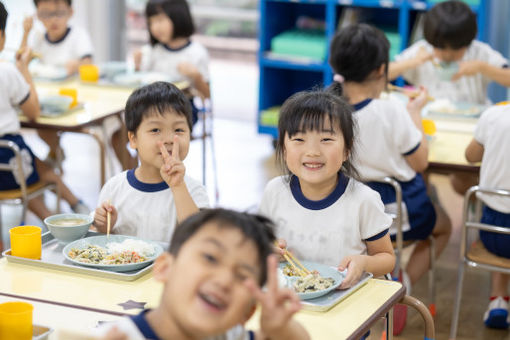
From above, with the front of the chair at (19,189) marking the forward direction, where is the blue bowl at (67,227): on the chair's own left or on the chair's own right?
on the chair's own right

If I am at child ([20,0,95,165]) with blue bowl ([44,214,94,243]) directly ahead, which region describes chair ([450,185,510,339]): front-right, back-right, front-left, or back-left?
front-left

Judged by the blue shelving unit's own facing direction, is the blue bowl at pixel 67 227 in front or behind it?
in front

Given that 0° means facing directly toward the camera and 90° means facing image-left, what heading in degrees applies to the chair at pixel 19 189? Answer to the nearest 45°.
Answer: approximately 225°

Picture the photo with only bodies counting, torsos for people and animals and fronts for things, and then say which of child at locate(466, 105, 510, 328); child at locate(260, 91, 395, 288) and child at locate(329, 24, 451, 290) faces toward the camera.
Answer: child at locate(260, 91, 395, 288)

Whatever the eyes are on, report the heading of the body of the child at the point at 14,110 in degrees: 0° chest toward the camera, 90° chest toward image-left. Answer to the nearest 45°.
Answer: approximately 225°

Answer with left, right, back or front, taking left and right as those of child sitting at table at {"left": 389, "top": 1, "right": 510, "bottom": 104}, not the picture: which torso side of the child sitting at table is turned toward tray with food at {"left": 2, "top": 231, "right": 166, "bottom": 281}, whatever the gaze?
front

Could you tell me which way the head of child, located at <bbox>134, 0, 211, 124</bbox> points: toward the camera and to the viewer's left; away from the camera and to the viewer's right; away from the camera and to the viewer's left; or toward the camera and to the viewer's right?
toward the camera and to the viewer's left

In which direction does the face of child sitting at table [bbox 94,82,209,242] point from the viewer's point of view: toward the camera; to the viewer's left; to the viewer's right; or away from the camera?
toward the camera

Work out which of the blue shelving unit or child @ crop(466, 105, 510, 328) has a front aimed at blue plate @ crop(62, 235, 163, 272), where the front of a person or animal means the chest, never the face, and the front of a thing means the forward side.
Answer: the blue shelving unit

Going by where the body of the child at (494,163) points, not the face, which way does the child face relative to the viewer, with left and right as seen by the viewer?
facing away from the viewer

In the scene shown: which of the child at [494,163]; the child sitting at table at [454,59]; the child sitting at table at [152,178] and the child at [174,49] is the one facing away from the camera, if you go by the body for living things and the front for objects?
the child at [494,163]

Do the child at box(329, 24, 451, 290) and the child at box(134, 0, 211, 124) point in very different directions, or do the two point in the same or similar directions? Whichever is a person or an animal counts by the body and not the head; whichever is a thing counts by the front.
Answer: very different directions

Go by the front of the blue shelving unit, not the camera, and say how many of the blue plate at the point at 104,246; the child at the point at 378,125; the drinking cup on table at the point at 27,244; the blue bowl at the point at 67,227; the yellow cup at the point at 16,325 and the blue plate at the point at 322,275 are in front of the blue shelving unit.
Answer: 6

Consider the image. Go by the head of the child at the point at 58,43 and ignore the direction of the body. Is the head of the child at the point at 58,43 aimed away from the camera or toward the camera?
toward the camera

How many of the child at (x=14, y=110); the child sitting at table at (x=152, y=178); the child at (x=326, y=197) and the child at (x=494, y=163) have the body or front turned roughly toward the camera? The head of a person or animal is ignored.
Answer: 2

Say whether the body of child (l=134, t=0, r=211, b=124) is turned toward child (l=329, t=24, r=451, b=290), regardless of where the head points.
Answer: no

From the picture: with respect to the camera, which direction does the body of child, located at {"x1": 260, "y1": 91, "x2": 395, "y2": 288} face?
toward the camera

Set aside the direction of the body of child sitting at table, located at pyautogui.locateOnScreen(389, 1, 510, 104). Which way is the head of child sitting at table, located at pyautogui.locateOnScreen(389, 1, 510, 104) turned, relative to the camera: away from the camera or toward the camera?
toward the camera

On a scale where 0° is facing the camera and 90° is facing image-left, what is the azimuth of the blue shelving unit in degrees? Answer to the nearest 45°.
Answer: approximately 0°

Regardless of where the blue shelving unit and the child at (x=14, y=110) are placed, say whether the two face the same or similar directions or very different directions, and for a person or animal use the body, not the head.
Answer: very different directions
